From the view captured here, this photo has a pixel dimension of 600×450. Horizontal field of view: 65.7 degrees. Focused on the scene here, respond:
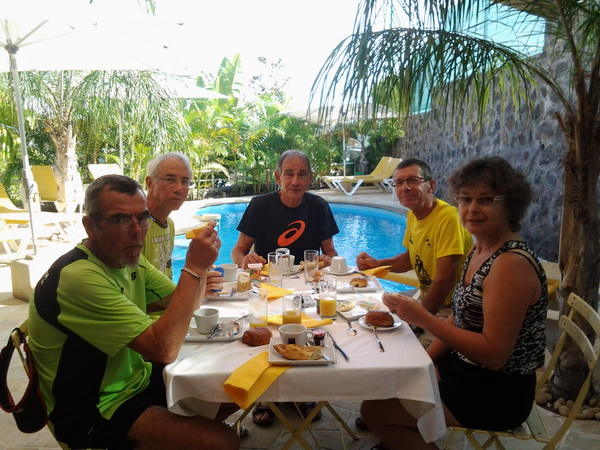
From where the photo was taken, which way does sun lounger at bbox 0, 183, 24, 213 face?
to the viewer's right

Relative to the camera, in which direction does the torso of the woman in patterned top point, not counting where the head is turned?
to the viewer's left

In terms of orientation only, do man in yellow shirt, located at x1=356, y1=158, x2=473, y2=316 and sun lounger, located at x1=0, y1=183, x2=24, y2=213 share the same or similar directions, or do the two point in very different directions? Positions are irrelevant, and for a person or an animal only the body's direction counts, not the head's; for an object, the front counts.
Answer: very different directions

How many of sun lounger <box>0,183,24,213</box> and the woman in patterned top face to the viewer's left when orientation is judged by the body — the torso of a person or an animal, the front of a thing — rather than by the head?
1

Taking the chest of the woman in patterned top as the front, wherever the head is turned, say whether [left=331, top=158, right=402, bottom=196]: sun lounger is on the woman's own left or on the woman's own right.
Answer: on the woman's own right

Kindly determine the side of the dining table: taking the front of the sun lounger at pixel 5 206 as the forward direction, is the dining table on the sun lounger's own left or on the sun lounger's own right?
on the sun lounger's own right

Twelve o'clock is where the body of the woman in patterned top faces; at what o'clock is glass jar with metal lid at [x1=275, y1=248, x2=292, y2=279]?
The glass jar with metal lid is roughly at 1 o'clock from the woman in patterned top.

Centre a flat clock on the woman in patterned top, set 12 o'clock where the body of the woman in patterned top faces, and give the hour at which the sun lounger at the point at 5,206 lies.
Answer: The sun lounger is roughly at 1 o'clock from the woman in patterned top.

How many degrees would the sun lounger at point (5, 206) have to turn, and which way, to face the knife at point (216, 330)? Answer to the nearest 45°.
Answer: approximately 90° to its right

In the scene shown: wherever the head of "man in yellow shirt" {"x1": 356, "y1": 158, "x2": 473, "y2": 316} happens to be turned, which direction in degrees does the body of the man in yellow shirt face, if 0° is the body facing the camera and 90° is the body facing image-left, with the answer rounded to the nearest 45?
approximately 45°
